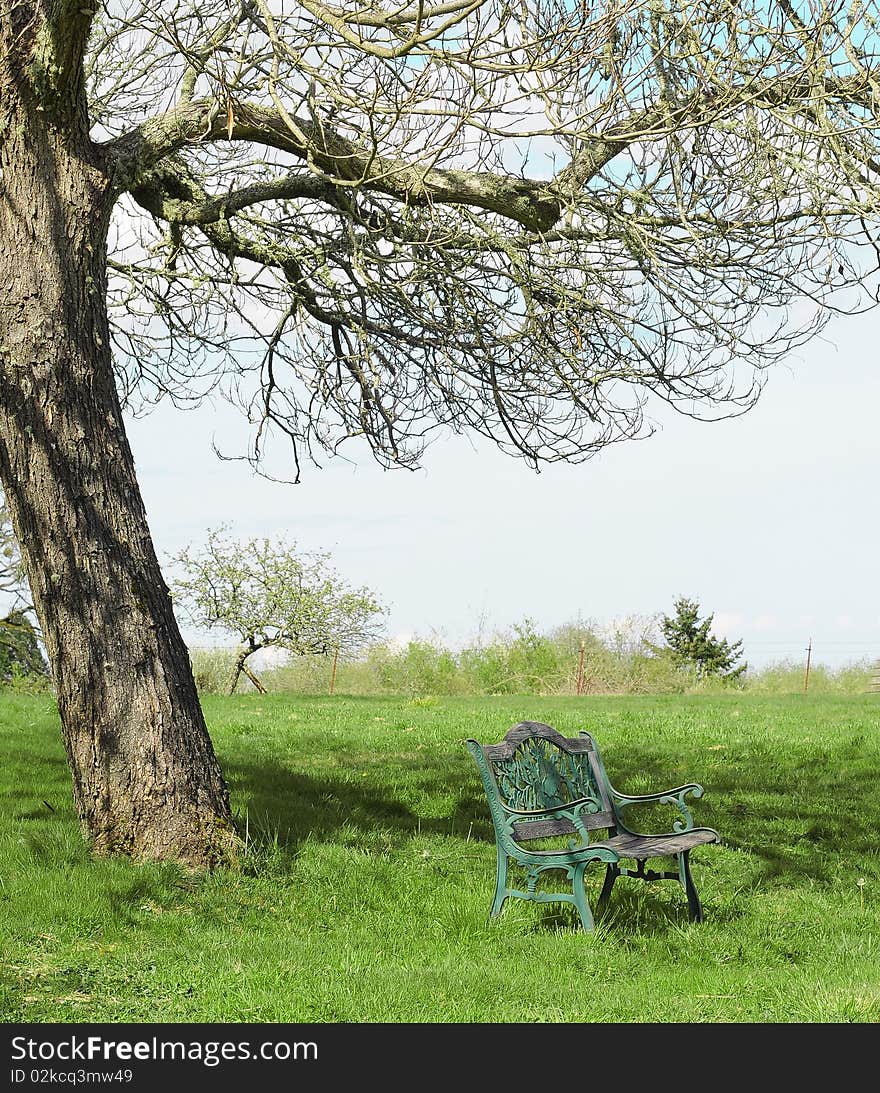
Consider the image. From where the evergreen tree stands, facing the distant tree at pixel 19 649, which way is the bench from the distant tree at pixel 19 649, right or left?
left

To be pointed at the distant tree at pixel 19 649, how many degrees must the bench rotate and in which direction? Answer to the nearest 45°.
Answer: approximately 180°

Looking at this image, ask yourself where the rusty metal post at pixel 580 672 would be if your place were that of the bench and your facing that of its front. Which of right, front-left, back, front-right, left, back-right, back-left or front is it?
back-left

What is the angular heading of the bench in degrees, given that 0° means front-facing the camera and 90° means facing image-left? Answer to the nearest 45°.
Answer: approximately 315°

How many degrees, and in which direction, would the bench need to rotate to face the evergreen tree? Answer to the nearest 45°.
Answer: approximately 135° to its left

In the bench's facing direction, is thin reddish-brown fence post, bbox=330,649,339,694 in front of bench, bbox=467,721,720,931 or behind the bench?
behind
